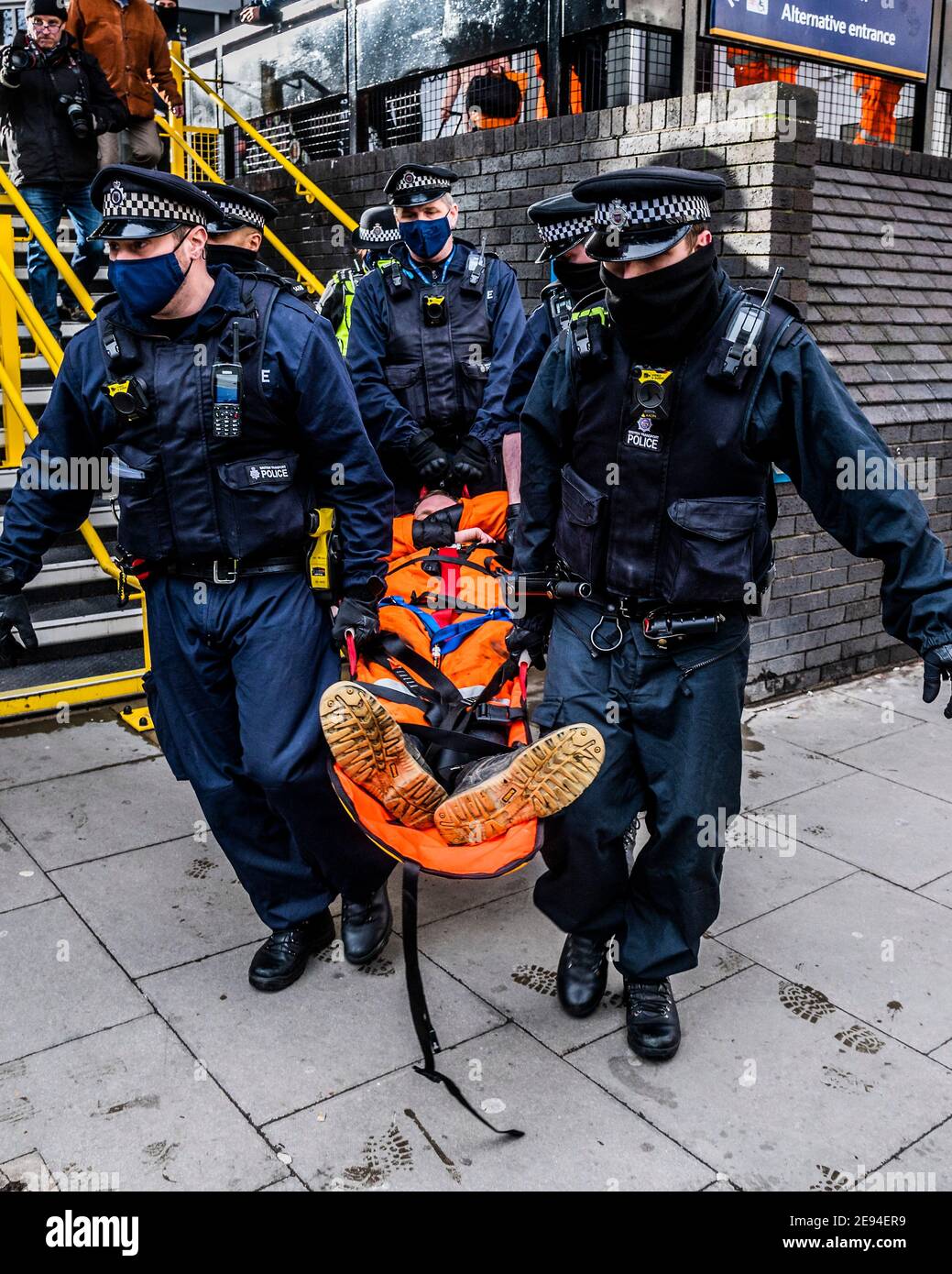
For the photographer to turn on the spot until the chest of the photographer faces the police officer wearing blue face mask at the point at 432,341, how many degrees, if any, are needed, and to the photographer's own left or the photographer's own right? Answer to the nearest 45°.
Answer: approximately 45° to the photographer's own left

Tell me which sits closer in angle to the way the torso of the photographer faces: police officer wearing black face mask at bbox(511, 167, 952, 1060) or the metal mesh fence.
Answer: the police officer wearing black face mask

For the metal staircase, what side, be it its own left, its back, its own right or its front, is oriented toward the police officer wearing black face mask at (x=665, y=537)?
front

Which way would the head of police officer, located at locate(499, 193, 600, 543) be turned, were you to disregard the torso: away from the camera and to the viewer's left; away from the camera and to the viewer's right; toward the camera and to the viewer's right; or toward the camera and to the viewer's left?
toward the camera and to the viewer's left

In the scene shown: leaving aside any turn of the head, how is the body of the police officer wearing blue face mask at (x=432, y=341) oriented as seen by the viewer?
toward the camera

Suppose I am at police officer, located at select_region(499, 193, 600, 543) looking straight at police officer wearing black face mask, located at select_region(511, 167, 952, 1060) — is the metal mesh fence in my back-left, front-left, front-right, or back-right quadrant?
back-left

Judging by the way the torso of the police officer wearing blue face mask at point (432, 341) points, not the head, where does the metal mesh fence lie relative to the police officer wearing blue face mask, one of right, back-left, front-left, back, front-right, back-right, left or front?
back-left

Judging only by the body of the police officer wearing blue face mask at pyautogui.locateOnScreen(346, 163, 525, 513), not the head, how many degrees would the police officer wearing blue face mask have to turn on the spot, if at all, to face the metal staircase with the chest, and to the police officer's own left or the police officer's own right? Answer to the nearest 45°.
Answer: approximately 135° to the police officer's own right

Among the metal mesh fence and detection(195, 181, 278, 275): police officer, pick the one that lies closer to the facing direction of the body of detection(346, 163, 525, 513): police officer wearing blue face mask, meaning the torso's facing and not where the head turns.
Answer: the police officer

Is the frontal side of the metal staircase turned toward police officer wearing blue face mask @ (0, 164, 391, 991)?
yes

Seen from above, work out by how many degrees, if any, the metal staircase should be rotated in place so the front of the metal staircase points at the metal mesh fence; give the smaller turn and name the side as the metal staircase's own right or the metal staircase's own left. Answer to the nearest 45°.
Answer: approximately 90° to the metal staircase's own left

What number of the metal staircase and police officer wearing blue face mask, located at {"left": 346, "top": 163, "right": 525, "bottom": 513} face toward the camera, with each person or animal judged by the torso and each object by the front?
2

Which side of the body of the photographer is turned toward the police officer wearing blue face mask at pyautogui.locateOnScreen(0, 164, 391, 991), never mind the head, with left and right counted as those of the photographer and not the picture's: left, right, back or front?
front

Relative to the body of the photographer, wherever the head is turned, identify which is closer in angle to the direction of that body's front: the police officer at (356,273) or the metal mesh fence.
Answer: the police officer

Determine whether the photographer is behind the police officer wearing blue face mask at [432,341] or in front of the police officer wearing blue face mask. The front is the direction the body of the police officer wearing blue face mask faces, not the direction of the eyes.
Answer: behind

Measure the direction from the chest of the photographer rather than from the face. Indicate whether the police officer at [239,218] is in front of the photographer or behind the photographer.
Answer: in front

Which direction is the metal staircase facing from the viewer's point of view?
toward the camera
